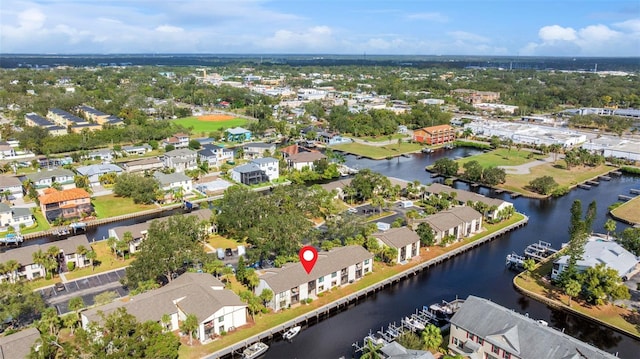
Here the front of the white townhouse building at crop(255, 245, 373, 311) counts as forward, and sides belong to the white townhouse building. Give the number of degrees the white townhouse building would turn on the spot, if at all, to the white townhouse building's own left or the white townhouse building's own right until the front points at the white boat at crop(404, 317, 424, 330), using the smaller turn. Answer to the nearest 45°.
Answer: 0° — it already faces it

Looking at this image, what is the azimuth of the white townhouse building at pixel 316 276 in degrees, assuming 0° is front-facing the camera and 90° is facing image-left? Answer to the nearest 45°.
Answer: approximately 315°

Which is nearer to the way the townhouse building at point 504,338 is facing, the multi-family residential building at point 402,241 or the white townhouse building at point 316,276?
the white townhouse building

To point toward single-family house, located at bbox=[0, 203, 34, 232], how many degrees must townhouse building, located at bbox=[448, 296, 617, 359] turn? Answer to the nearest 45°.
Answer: approximately 45° to its right

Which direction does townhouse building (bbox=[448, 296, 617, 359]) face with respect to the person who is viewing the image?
facing the viewer and to the left of the viewer

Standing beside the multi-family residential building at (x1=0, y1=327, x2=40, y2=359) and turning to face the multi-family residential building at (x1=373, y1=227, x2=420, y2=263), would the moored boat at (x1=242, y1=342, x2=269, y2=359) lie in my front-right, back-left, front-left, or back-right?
front-right

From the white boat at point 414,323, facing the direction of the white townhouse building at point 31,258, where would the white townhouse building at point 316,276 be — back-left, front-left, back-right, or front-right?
front-right

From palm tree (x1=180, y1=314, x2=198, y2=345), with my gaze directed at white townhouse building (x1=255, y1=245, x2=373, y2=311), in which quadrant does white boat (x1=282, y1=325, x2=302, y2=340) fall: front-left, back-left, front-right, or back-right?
front-right

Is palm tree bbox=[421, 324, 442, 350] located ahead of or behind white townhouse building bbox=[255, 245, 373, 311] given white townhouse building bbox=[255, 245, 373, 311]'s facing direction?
ahead

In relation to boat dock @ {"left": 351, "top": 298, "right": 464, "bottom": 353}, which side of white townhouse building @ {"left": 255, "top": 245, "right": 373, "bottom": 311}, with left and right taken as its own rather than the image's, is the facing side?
front

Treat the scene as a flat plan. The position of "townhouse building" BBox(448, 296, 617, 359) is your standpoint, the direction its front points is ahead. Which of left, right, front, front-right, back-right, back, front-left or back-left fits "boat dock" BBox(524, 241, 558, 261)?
back-right

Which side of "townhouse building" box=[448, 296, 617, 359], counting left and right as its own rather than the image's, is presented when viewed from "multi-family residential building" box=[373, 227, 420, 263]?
right
